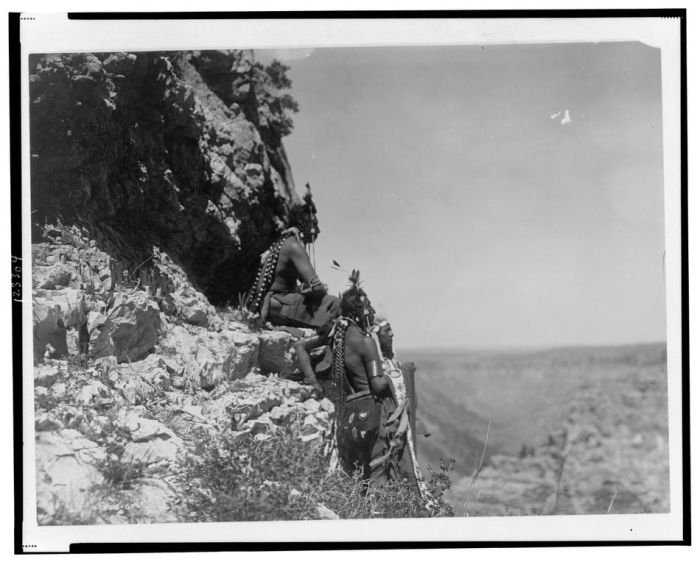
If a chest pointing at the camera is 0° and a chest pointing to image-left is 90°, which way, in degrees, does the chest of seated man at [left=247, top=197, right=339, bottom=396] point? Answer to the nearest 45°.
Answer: approximately 270°

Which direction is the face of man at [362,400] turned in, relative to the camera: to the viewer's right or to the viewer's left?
to the viewer's right

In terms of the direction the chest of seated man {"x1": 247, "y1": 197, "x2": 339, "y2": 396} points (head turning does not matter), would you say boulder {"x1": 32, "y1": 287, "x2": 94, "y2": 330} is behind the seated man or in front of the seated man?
behind

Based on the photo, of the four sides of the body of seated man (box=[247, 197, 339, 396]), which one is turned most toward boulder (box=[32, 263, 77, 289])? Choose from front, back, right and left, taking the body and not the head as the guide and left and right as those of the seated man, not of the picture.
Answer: back
